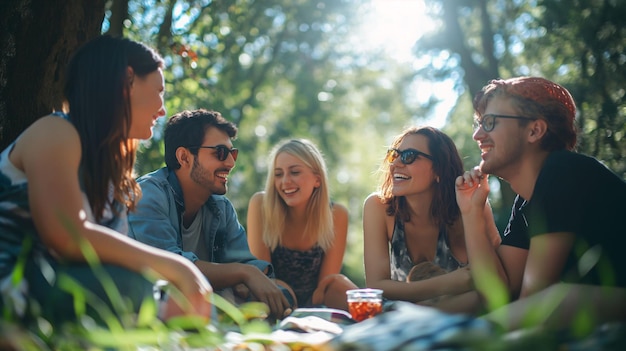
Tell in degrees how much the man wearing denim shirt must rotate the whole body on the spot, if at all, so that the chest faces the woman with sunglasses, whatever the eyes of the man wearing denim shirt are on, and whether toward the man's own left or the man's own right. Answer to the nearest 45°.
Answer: approximately 45° to the man's own left

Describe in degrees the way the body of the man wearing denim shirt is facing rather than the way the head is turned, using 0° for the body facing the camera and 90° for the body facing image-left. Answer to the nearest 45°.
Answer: approximately 315°

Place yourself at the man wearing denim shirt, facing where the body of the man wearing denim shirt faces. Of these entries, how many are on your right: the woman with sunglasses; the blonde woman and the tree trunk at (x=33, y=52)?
1

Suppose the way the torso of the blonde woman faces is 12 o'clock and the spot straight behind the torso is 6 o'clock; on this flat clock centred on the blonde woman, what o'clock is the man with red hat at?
The man with red hat is roughly at 11 o'clock from the blonde woman.

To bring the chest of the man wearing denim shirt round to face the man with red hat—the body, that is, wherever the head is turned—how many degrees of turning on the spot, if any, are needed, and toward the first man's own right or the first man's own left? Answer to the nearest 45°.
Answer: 0° — they already face them

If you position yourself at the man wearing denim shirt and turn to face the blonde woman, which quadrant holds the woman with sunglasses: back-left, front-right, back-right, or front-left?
front-right

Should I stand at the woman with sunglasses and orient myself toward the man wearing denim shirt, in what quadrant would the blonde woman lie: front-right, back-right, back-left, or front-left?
front-right

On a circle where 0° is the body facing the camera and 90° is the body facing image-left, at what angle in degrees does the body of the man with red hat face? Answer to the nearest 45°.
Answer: approximately 90°

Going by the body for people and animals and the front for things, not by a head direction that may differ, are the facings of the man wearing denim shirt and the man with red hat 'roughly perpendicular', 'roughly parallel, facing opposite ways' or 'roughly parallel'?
roughly parallel, facing opposite ways

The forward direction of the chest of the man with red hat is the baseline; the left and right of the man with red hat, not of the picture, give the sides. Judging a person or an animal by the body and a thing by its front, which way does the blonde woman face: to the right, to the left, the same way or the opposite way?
to the left

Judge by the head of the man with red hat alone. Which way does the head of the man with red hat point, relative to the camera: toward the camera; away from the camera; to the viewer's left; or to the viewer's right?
to the viewer's left

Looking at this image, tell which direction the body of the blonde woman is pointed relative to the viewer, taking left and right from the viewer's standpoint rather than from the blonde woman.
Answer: facing the viewer

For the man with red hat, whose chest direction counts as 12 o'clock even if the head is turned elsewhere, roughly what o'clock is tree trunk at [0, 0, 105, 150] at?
The tree trunk is roughly at 12 o'clock from the man with red hat.

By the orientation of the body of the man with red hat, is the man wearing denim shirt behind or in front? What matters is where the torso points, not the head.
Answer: in front

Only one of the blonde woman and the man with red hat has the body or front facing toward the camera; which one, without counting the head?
the blonde woman

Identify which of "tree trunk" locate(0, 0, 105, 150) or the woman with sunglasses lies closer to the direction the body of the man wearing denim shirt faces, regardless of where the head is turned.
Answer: the woman with sunglasses

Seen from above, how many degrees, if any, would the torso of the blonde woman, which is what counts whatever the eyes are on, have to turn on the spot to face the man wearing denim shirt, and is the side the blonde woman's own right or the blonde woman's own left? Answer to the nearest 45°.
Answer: approximately 45° to the blonde woman's own right

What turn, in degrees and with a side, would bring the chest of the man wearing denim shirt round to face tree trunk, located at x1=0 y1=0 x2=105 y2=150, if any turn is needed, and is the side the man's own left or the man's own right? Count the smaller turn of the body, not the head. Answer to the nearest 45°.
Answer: approximately 90° to the man's own right
